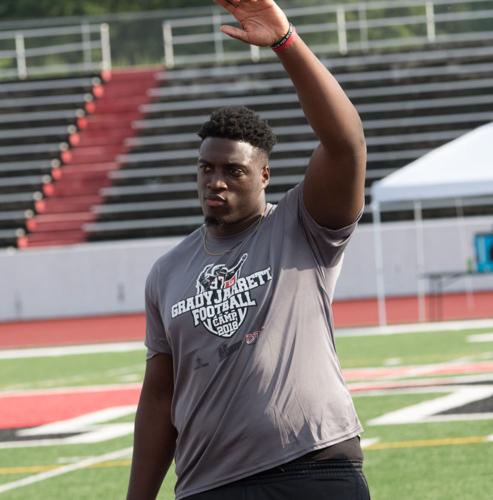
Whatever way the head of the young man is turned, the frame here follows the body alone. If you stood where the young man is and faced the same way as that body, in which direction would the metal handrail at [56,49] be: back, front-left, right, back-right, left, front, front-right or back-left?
back-right

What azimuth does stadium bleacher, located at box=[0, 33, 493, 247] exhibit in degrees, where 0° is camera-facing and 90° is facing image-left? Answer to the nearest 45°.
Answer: approximately 0°

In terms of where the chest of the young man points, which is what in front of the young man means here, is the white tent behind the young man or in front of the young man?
behind

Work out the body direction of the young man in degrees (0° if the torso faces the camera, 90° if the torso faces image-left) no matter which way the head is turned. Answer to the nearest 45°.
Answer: approximately 45°
